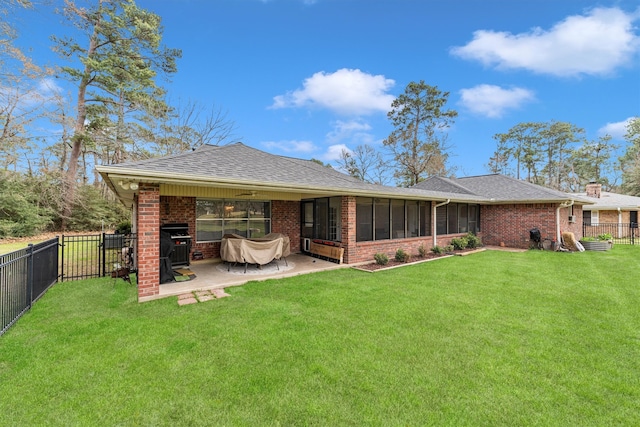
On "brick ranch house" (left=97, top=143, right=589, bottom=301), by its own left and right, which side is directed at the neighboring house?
right

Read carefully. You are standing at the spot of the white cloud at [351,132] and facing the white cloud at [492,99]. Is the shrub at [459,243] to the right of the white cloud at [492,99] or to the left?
right

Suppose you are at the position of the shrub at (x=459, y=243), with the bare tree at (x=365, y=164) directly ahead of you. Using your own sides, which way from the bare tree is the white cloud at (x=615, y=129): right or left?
right

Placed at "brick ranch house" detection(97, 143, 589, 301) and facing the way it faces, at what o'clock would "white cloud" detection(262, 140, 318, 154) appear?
The white cloud is roughly at 1 o'clock from the brick ranch house.

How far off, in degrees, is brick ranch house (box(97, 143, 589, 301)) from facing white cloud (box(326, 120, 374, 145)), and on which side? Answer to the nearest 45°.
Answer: approximately 45° to its right

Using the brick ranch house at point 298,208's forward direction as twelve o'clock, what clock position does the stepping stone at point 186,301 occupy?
The stepping stone is roughly at 8 o'clock from the brick ranch house.

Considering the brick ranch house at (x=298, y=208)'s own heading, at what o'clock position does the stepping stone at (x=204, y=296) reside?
The stepping stone is roughly at 8 o'clock from the brick ranch house.

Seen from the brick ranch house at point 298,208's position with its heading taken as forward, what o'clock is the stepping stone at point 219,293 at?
The stepping stone is roughly at 8 o'clock from the brick ranch house.
